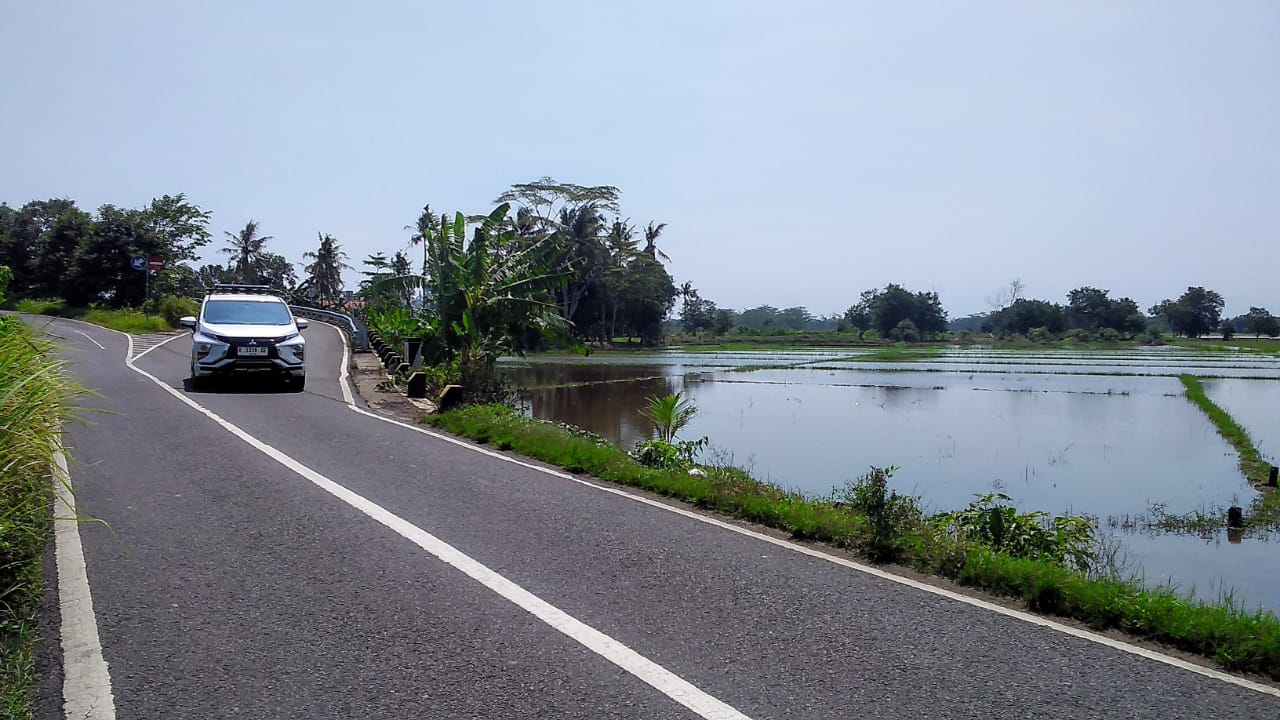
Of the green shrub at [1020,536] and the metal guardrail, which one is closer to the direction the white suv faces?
the green shrub

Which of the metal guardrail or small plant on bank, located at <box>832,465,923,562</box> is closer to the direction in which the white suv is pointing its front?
the small plant on bank

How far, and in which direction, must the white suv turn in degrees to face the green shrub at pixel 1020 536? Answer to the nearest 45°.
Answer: approximately 45° to its left

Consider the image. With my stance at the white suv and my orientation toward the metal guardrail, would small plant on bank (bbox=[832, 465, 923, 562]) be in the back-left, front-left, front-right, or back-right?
back-right

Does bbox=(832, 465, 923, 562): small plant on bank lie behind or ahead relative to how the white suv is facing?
ahead

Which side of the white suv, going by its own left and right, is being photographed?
front

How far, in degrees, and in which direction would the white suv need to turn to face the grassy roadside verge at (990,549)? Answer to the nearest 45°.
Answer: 0° — it already faces it

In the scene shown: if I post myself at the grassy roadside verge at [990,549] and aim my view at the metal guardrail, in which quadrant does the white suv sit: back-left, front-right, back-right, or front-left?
front-left

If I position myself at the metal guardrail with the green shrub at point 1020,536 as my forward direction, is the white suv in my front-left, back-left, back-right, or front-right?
front-right
